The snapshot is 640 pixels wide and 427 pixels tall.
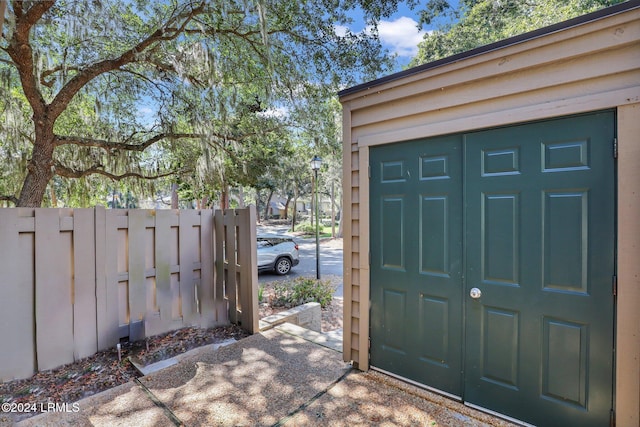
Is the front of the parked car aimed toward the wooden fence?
no

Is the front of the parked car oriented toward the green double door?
no

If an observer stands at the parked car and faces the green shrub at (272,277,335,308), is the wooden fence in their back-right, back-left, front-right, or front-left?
front-right

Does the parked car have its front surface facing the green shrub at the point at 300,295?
no
